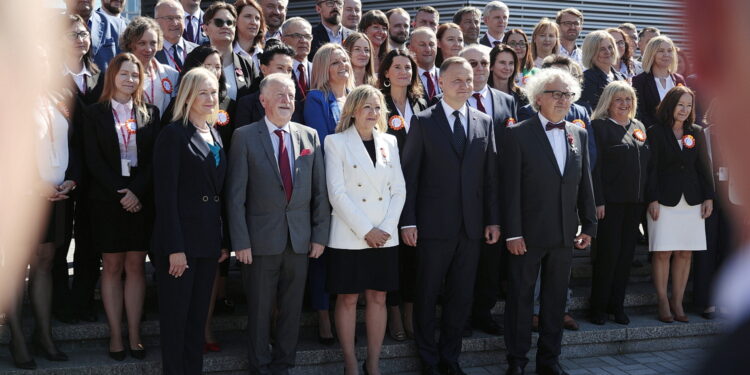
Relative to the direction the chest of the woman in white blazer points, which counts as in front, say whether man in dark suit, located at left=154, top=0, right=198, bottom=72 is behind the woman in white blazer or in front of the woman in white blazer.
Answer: behind

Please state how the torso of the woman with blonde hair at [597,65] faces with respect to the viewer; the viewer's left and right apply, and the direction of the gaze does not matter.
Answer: facing the viewer and to the right of the viewer

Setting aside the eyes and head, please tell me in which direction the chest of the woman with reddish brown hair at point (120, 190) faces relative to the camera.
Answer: toward the camera

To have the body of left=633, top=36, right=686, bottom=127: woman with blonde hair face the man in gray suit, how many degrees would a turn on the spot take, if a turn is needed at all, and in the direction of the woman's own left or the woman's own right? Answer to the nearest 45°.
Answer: approximately 90° to the woman's own right

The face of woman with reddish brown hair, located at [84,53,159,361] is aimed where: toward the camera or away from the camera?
toward the camera

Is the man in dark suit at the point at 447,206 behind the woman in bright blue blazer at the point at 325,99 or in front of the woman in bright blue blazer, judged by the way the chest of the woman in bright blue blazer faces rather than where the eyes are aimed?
in front

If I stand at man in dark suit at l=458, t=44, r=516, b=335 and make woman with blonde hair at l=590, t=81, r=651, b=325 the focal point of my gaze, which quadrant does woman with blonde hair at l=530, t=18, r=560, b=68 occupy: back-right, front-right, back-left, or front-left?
front-left

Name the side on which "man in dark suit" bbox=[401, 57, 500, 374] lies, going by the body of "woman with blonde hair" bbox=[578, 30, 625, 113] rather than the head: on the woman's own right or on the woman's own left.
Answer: on the woman's own right

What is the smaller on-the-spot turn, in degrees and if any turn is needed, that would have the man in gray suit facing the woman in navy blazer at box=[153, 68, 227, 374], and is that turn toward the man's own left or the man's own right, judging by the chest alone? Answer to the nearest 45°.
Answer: approximately 135° to the man's own right

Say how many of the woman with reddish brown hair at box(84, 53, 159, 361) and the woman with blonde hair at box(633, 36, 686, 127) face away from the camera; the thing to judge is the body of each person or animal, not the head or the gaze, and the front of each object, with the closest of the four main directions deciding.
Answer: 0

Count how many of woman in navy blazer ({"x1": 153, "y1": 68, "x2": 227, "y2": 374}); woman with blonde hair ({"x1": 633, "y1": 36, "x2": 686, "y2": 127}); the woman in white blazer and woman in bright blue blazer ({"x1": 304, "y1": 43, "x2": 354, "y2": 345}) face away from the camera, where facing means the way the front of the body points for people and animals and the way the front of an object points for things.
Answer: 0
